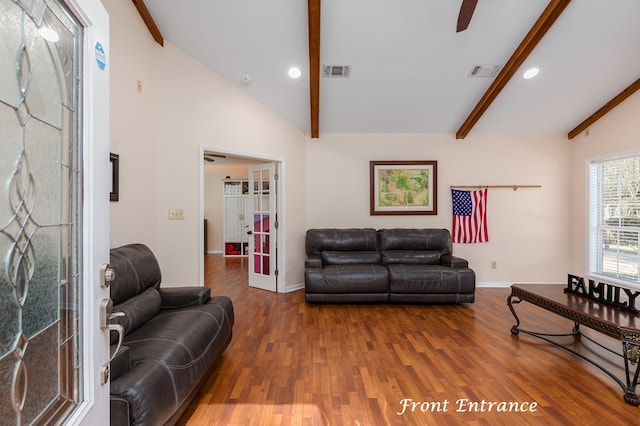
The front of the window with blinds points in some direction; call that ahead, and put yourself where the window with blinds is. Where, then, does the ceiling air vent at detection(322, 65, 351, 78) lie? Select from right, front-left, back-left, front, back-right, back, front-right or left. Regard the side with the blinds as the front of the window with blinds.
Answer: front

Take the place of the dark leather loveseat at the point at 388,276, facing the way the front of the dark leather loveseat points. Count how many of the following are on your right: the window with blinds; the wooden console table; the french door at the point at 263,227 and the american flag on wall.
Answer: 1

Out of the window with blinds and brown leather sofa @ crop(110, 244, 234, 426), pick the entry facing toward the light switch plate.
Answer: the window with blinds

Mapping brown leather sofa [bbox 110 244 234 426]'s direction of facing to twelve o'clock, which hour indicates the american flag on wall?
The american flag on wall is roughly at 10 o'clock from the brown leather sofa.

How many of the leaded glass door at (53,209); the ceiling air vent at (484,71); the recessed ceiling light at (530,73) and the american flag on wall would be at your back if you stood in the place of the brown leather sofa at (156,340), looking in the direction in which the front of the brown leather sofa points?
0

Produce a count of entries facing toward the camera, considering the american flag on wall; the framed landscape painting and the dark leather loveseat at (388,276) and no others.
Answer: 3

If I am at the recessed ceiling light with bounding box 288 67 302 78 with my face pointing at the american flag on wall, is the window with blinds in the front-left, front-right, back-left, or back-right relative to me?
front-right

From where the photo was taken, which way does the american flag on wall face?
toward the camera

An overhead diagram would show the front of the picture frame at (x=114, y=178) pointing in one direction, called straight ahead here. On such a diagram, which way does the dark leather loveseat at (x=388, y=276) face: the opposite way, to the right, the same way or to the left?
to the right

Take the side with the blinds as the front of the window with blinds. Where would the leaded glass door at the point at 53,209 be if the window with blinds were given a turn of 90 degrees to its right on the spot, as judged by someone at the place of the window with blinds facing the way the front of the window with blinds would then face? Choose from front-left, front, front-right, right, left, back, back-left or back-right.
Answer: back-left

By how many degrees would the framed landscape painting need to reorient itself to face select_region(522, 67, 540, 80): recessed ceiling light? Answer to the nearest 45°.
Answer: approximately 45° to its left

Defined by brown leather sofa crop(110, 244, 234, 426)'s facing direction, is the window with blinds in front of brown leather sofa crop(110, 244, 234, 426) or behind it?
in front

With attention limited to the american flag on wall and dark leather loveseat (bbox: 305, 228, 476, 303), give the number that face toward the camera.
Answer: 2

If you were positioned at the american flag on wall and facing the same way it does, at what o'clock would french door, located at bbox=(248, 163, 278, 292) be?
The french door is roughly at 2 o'clock from the american flag on wall.

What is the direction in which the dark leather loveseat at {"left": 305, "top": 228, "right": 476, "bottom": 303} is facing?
toward the camera

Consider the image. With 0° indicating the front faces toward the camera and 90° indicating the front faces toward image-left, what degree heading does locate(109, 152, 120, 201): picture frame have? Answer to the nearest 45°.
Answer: approximately 315°

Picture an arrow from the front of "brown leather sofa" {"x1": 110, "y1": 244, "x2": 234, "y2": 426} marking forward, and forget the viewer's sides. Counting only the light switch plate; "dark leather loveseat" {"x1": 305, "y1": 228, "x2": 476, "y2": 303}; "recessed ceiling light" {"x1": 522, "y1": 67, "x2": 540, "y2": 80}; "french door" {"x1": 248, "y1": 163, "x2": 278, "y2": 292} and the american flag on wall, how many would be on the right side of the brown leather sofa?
0

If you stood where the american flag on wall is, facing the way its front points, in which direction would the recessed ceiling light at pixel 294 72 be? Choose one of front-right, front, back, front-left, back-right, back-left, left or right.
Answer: front-right

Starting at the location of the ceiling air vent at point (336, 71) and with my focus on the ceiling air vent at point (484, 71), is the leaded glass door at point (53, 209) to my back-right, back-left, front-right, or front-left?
back-right

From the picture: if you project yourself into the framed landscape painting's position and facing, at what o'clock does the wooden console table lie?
The wooden console table is roughly at 11 o'clock from the framed landscape painting.
